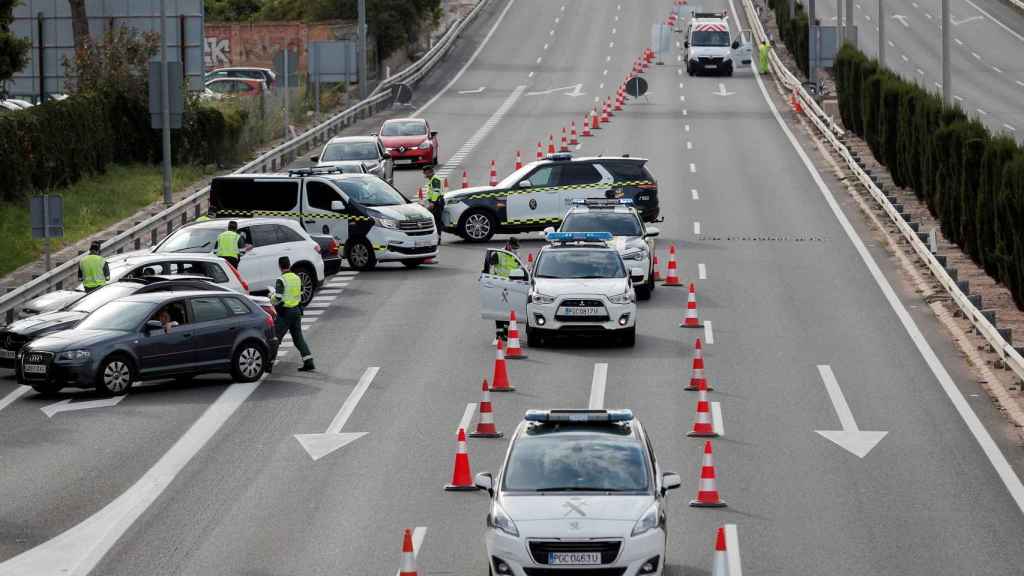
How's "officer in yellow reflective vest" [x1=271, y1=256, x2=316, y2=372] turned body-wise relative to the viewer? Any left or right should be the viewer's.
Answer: facing away from the viewer and to the left of the viewer

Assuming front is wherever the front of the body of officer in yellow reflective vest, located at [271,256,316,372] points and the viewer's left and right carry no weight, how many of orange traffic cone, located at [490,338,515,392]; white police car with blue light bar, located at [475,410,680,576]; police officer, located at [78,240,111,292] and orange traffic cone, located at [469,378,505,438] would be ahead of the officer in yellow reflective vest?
1

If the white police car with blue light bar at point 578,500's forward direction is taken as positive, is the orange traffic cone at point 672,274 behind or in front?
behind

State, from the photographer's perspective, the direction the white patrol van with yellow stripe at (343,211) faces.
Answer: facing the viewer and to the right of the viewer

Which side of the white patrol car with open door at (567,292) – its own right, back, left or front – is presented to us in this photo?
front

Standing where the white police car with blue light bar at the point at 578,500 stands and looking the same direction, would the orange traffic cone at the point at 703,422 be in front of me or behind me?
behind

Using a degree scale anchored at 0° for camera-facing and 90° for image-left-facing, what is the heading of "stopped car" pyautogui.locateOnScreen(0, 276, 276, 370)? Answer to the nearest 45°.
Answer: approximately 45°

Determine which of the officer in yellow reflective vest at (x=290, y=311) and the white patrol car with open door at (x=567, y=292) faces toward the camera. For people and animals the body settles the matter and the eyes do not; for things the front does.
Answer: the white patrol car with open door

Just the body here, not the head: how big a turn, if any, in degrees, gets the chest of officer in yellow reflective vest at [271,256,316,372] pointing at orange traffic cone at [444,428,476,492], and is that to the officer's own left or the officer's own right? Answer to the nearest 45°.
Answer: approximately 135° to the officer's own left

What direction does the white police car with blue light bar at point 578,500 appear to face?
toward the camera

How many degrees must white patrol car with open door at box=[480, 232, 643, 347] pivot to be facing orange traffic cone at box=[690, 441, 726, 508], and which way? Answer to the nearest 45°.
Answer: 0° — it already faces it
